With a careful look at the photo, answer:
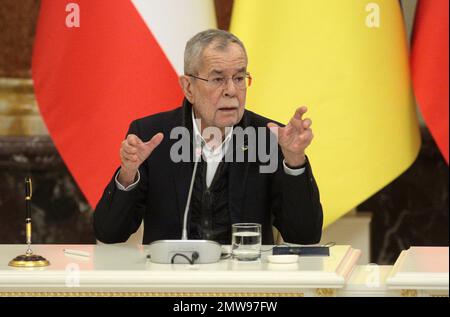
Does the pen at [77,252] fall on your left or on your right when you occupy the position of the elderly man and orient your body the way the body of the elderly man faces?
on your right

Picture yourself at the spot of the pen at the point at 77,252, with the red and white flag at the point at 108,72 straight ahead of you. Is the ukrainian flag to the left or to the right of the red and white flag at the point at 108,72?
right

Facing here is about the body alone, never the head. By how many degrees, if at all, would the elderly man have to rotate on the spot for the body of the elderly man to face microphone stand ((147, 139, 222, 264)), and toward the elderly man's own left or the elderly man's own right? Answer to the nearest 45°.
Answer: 0° — they already face it

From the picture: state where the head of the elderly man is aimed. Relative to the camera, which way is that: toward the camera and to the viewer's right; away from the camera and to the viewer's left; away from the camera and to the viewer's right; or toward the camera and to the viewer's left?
toward the camera and to the viewer's right

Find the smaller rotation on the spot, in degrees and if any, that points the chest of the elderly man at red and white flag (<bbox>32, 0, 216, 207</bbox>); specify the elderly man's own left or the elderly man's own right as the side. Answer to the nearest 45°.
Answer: approximately 135° to the elderly man's own right

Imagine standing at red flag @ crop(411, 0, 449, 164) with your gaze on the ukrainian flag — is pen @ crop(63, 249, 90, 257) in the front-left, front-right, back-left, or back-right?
front-left

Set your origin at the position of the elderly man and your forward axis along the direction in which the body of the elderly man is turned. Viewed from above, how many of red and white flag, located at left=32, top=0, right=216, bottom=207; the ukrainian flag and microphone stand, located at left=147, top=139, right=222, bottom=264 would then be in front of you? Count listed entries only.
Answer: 1

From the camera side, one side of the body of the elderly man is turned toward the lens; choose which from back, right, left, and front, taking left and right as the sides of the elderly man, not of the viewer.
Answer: front
